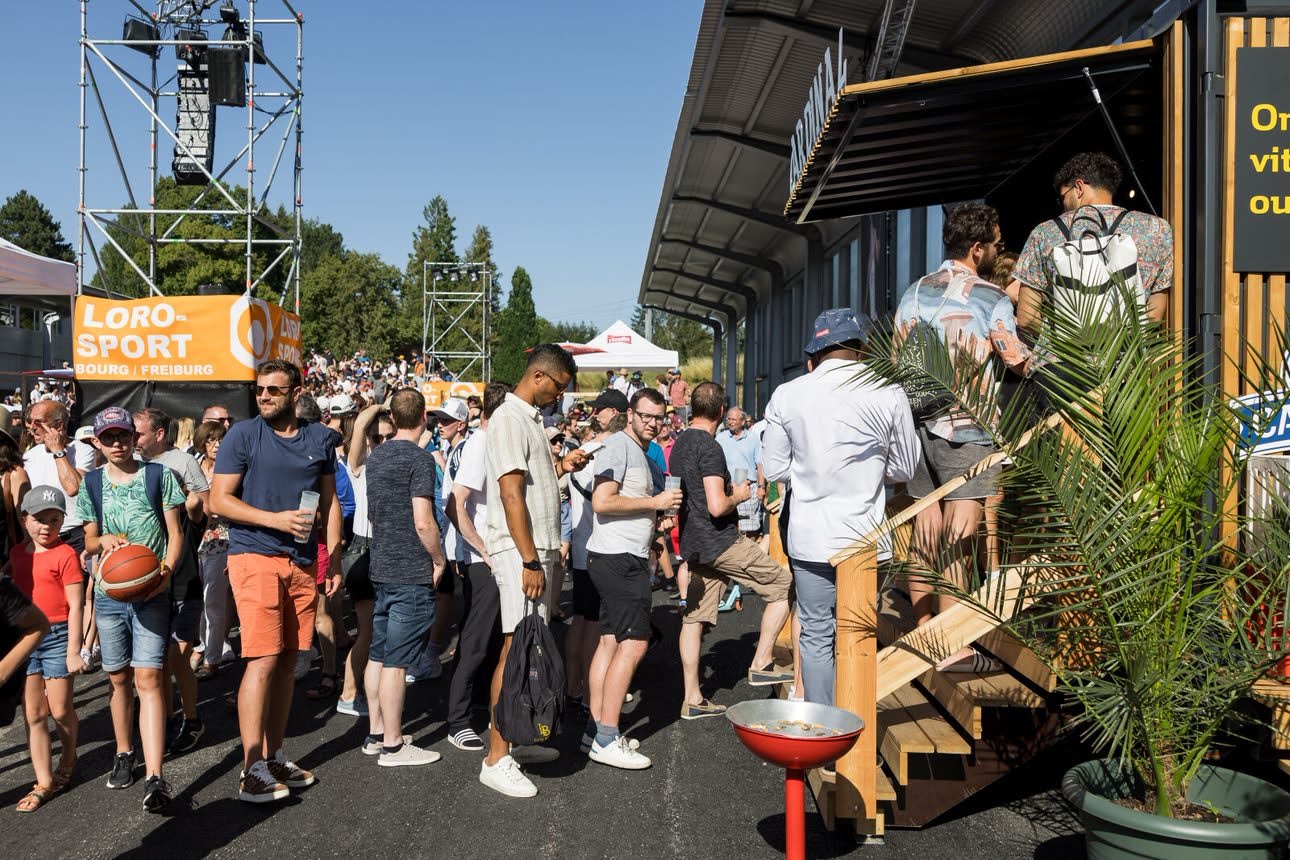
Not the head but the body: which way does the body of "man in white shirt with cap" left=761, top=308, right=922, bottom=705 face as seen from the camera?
away from the camera

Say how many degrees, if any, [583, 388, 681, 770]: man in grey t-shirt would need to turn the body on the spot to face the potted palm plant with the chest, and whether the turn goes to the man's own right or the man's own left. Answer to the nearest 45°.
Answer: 0° — they already face it

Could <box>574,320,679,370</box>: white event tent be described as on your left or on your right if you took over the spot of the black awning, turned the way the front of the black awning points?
on your right

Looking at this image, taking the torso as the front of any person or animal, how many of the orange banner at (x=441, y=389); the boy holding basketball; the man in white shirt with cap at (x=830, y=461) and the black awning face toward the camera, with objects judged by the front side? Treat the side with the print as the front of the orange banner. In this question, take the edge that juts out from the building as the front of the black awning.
2

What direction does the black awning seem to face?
to the viewer's left

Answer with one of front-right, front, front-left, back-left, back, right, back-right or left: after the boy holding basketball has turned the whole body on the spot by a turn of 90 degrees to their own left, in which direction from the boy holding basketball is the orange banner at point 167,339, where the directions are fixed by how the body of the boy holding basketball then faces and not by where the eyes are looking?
left

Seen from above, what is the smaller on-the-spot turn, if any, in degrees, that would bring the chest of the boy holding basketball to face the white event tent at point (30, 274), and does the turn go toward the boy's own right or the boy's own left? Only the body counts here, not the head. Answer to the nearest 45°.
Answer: approximately 180°

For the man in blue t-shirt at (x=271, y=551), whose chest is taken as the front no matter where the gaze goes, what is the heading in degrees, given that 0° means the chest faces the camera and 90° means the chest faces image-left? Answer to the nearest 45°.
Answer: approximately 315°

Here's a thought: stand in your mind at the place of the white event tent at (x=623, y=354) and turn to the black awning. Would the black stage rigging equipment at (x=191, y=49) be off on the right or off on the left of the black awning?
right

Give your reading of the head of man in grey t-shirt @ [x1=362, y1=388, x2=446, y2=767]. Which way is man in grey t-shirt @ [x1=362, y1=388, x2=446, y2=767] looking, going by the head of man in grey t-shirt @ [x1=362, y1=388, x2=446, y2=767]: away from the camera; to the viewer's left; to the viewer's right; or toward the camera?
away from the camera
